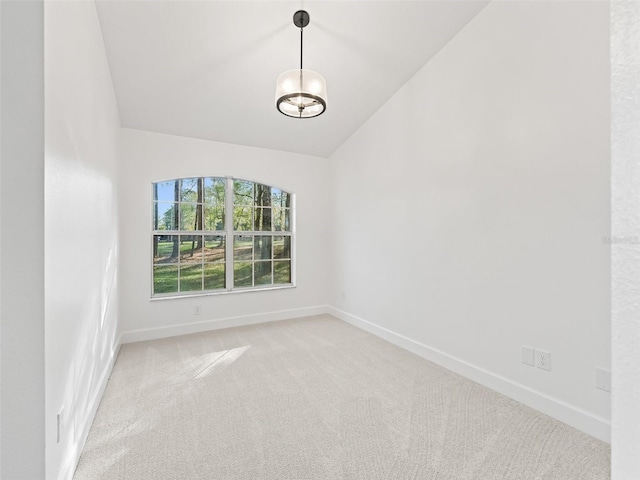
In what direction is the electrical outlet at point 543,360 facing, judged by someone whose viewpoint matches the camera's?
facing the viewer and to the left of the viewer

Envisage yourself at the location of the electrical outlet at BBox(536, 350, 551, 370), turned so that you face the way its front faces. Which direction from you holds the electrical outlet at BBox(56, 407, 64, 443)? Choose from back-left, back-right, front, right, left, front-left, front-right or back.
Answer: front

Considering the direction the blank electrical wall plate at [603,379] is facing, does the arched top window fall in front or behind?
in front

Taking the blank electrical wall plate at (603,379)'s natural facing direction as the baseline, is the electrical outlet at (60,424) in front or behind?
in front

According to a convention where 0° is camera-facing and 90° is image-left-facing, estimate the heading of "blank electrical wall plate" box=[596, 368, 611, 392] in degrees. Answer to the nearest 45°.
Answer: approximately 45°

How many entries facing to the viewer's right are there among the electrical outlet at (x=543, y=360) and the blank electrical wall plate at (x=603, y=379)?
0
